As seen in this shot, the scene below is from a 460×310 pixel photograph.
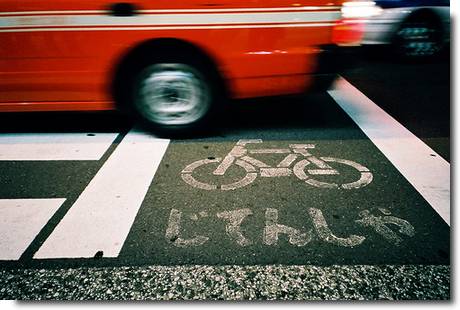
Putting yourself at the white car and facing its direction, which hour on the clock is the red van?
The red van is roughly at 10 o'clock from the white car.

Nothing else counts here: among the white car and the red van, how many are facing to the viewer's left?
2

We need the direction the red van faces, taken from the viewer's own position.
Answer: facing to the left of the viewer

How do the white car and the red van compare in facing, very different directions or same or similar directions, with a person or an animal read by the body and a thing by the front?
same or similar directions

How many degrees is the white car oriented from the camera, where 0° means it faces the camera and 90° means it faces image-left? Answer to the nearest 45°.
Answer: approximately 90°

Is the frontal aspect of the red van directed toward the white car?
no
